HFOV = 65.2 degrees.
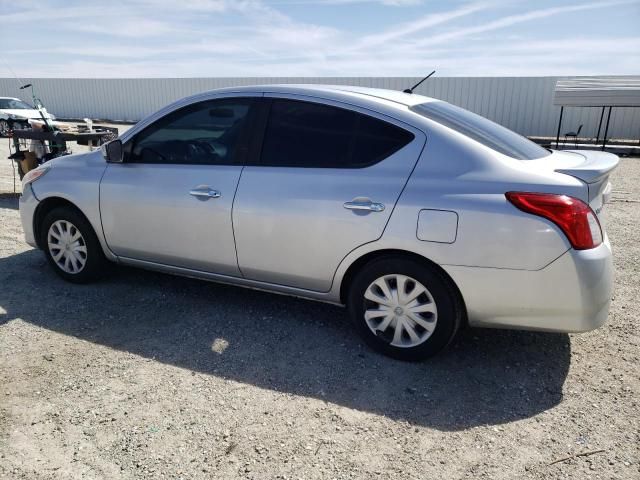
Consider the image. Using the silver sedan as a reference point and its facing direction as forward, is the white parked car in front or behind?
in front

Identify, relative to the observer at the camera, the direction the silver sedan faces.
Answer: facing away from the viewer and to the left of the viewer

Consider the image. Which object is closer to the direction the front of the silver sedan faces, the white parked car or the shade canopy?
the white parked car

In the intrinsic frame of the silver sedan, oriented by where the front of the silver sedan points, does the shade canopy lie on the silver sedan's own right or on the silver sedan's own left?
on the silver sedan's own right
